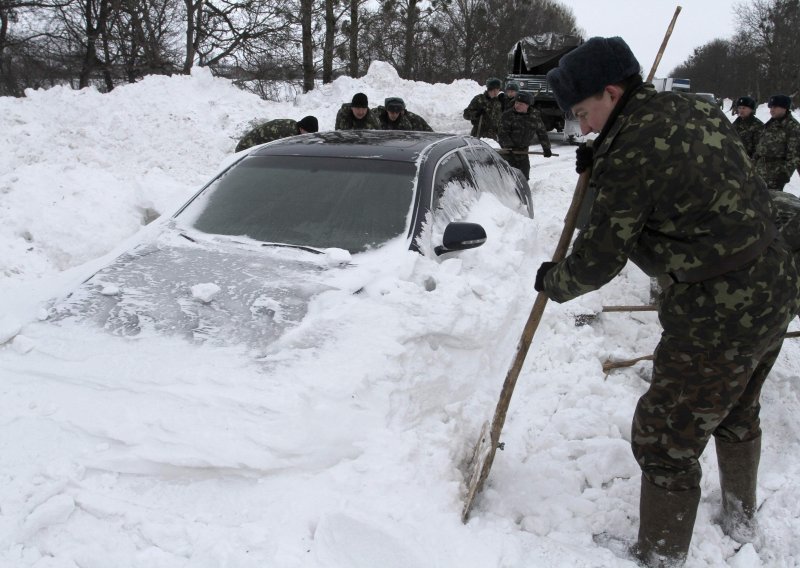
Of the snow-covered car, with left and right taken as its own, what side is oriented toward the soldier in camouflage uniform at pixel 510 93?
back

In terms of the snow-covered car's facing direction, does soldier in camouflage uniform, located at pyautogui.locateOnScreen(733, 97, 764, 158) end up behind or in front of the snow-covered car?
behind

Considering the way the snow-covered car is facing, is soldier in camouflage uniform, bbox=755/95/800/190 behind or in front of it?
behind

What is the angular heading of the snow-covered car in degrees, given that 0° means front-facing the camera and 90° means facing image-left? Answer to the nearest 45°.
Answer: approximately 45°

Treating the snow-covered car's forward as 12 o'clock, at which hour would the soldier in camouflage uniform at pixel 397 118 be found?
The soldier in camouflage uniform is roughly at 5 o'clock from the snow-covered car.

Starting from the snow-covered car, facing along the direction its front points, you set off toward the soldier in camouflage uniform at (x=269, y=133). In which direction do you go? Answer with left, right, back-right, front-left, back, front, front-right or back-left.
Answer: back-right

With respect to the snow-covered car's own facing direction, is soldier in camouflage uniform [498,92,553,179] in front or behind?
behind

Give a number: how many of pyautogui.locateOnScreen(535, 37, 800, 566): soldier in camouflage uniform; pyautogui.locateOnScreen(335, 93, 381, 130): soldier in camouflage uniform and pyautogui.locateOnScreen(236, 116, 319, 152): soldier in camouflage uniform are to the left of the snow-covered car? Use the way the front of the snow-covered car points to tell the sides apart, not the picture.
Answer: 1

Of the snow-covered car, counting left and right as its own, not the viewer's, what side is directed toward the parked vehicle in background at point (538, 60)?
back
